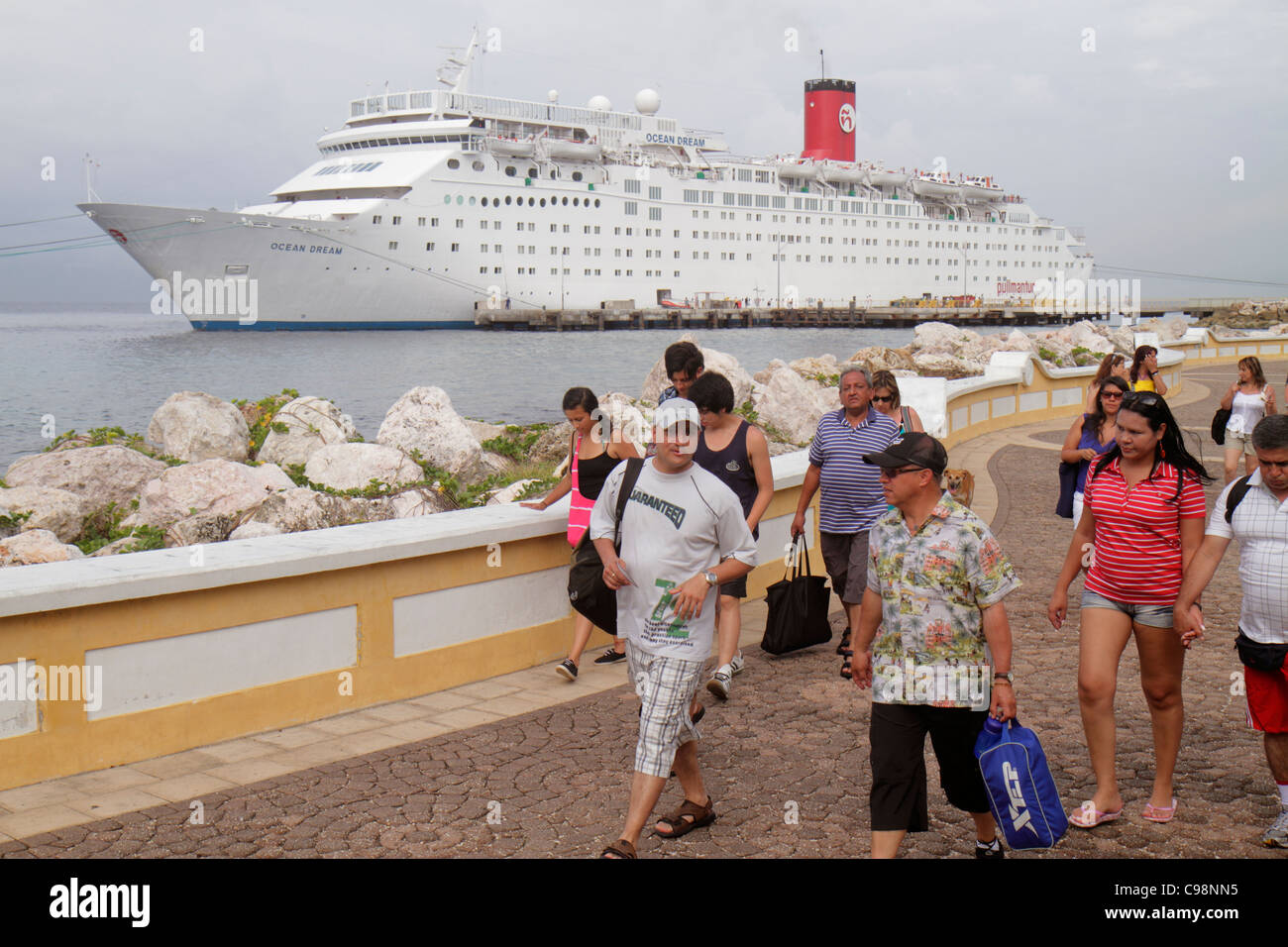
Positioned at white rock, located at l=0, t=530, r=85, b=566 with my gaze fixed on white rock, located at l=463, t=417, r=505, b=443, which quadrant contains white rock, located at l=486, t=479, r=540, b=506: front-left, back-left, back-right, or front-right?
front-right

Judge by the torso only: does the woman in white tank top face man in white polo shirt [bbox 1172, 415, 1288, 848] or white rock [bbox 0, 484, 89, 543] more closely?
the man in white polo shirt

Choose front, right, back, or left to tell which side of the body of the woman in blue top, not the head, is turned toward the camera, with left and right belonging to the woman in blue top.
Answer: front

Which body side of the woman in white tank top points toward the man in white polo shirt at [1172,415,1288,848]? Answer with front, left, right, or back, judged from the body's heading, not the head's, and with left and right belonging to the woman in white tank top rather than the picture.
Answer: front

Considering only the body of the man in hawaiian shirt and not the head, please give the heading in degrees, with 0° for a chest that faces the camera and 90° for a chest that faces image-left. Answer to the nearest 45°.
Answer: approximately 45°

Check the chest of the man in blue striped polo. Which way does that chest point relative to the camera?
toward the camera

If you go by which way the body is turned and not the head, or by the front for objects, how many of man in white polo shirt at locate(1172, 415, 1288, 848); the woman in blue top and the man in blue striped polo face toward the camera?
3

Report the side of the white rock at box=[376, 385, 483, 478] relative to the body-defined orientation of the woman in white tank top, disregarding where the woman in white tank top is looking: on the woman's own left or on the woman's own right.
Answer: on the woman's own right

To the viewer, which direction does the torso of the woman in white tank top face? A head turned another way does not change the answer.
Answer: toward the camera
